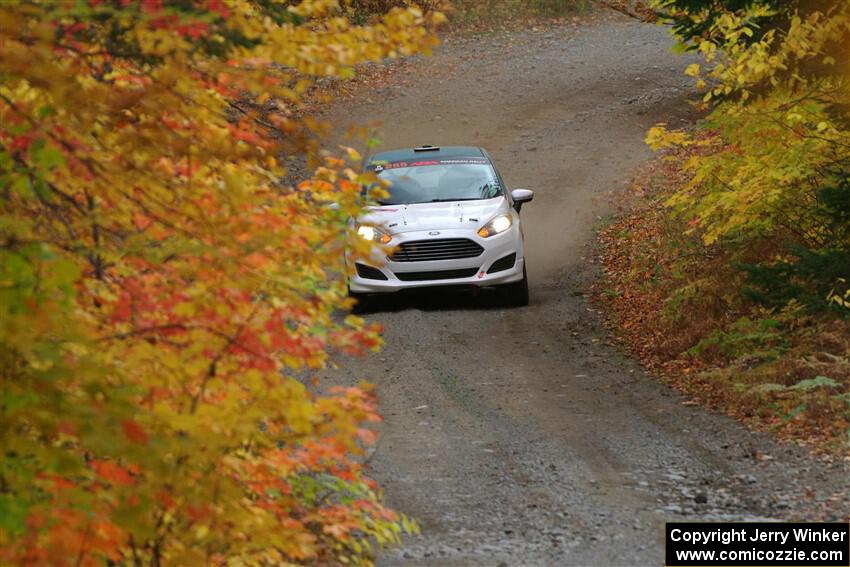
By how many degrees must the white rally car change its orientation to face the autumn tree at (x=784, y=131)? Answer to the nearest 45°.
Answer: approximately 45° to its left

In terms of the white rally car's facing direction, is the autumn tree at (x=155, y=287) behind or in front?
in front

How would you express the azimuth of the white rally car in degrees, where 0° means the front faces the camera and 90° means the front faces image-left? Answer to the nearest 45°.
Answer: approximately 0°
